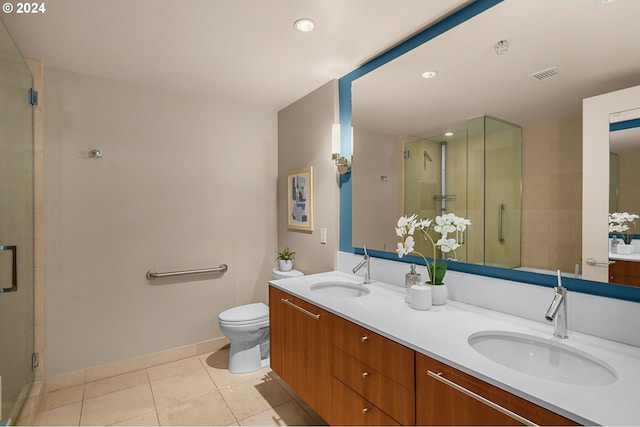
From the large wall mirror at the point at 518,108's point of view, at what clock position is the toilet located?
The toilet is roughly at 2 o'clock from the large wall mirror.

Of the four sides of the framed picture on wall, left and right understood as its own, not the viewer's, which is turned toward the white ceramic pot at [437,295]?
left

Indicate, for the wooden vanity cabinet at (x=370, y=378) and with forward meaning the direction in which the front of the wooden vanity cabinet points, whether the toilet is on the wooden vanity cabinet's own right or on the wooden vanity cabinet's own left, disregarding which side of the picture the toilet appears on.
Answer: on the wooden vanity cabinet's own right

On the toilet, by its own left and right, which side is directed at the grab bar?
right

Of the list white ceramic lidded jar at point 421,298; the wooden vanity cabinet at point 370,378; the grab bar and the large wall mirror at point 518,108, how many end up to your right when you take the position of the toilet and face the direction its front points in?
1

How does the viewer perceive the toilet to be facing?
facing the viewer and to the left of the viewer

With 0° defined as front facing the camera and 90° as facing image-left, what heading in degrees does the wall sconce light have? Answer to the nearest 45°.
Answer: approximately 45°

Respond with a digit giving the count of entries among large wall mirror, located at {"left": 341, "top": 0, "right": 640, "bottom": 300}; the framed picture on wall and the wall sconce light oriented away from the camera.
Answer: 0
